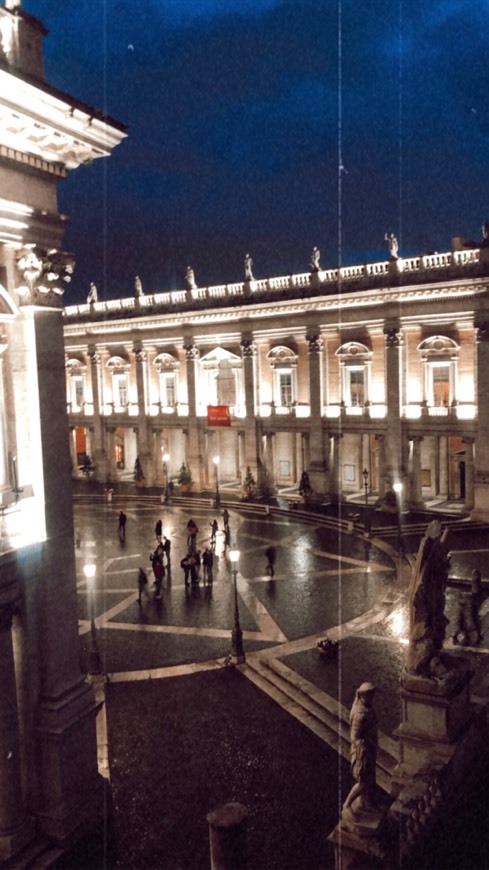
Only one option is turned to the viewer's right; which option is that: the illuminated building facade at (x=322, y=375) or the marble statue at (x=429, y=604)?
the marble statue

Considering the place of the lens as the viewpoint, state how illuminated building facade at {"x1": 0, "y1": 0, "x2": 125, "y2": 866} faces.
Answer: facing the viewer and to the right of the viewer

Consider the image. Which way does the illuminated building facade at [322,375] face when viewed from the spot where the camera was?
facing the viewer and to the left of the viewer

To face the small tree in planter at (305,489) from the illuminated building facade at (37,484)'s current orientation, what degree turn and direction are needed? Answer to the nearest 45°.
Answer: approximately 90° to its left

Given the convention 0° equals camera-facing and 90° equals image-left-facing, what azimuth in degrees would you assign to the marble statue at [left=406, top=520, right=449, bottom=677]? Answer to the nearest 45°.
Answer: approximately 270°

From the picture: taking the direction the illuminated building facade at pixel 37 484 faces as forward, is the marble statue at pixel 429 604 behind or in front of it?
in front

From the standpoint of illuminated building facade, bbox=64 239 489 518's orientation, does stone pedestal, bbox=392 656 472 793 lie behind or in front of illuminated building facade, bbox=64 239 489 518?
in front

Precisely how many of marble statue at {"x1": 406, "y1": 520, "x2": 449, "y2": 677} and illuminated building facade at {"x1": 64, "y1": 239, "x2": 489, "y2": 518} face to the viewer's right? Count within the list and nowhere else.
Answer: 1

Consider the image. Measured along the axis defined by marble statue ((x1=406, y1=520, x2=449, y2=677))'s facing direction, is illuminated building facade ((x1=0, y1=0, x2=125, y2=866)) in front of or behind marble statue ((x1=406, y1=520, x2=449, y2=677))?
behind

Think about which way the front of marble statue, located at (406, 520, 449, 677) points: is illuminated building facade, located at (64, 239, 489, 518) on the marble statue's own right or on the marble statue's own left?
on the marble statue's own left

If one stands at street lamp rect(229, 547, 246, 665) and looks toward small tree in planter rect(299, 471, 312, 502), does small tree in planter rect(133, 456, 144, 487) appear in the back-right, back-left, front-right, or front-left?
front-left

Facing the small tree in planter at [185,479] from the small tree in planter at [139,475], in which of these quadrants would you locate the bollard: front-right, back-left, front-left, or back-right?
front-right

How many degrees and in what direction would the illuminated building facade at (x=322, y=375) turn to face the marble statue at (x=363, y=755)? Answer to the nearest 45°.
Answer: approximately 45° to its left

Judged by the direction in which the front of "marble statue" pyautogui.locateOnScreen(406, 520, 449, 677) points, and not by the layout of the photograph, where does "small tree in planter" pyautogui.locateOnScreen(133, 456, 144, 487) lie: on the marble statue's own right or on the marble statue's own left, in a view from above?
on the marble statue's own left

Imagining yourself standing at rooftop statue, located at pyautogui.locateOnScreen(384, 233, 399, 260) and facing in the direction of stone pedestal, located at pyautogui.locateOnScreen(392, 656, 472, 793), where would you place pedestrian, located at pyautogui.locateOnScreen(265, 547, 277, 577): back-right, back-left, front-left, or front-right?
front-right

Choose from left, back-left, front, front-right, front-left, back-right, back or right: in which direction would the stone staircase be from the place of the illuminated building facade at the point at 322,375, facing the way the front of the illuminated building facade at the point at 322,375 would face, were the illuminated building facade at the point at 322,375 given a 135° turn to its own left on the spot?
right

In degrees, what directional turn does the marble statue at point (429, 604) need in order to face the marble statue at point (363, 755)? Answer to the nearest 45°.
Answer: approximately 90° to its right
